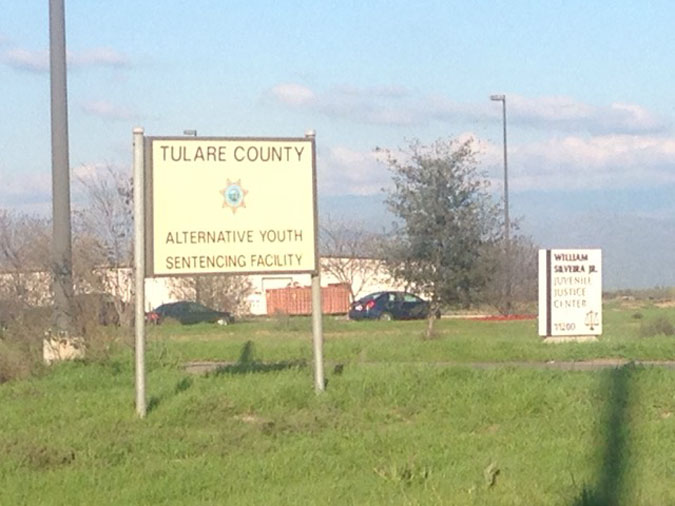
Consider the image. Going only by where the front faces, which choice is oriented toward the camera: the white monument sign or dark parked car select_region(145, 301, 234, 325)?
the white monument sign

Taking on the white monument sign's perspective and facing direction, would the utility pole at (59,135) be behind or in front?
in front

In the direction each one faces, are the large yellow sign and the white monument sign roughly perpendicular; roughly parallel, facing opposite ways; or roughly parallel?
roughly parallel

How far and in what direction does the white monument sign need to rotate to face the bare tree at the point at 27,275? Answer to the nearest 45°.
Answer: approximately 45° to its right

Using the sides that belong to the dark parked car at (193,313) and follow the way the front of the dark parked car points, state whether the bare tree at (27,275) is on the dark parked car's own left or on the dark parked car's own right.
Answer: on the dark parked car's own right

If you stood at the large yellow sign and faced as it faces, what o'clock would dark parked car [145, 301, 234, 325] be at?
The dark parked car is roughly at 6 o'clock from the large yellow sign.

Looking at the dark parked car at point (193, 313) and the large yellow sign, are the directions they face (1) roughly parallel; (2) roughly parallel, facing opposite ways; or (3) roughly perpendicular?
roughly perpendicular

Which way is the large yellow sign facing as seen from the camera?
toward the camera

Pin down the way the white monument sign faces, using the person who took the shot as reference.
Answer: facing the viewer
